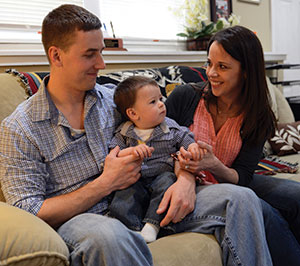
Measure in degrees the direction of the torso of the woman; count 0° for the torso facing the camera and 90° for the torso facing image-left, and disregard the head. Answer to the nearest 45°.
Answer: approximately 45°

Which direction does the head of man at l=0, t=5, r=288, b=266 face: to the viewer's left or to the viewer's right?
to the viewer's right

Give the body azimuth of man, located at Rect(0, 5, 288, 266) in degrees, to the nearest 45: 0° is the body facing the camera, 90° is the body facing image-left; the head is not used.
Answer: approximately 315°

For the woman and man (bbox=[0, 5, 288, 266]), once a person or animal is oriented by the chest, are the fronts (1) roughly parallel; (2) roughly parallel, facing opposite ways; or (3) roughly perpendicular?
roughly perpendicular

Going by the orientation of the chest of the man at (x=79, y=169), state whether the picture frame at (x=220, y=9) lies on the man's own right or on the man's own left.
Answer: on the man's own left

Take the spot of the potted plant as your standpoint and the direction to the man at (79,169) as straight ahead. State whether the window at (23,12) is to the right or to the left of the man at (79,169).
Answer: right

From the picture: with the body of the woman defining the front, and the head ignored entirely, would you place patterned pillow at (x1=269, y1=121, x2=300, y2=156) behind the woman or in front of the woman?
behind

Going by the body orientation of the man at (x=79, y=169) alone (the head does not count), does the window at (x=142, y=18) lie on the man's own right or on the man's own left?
on the man's own left

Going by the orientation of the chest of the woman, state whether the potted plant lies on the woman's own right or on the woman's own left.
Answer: on the woman's own right

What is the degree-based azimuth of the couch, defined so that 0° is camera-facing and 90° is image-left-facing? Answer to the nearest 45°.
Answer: approximately 0°
